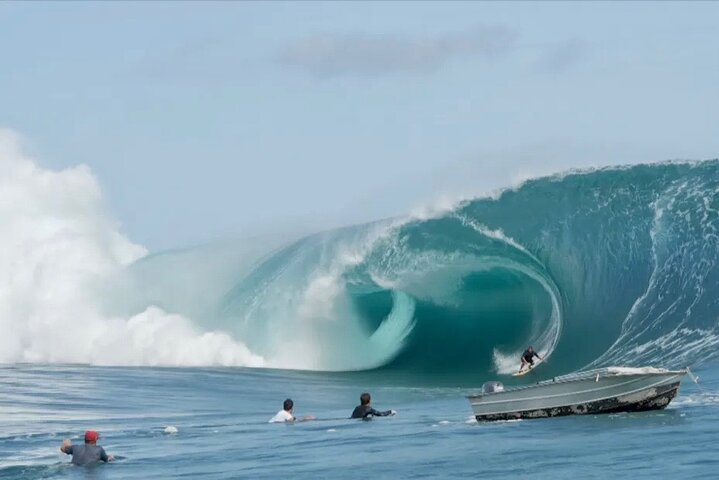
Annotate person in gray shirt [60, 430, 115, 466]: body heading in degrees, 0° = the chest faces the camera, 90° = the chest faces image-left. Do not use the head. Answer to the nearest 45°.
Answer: approximately 180°

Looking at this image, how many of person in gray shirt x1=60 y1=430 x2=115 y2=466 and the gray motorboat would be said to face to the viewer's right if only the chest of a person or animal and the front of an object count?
1

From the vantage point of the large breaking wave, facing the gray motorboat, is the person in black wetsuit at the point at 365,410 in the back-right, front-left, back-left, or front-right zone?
front-right

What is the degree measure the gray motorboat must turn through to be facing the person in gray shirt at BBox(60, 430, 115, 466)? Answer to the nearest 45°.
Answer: approximately 135° to its right

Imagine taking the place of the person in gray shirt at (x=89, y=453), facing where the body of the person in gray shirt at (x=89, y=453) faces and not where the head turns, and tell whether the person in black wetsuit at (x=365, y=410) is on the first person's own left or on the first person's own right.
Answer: on the first person's own right

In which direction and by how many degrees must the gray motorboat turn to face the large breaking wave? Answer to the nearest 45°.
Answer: approximately 90° to its left

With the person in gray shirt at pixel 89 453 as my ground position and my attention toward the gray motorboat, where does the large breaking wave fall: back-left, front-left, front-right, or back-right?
front-left

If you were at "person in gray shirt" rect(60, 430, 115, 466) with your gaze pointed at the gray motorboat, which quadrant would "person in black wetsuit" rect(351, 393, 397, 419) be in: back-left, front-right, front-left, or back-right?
front-left

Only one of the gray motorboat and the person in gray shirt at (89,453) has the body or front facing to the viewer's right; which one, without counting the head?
the gray motorboat

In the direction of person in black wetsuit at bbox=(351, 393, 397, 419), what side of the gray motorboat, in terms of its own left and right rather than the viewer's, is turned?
back

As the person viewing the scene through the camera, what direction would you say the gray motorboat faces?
facing to the right of the viewer
